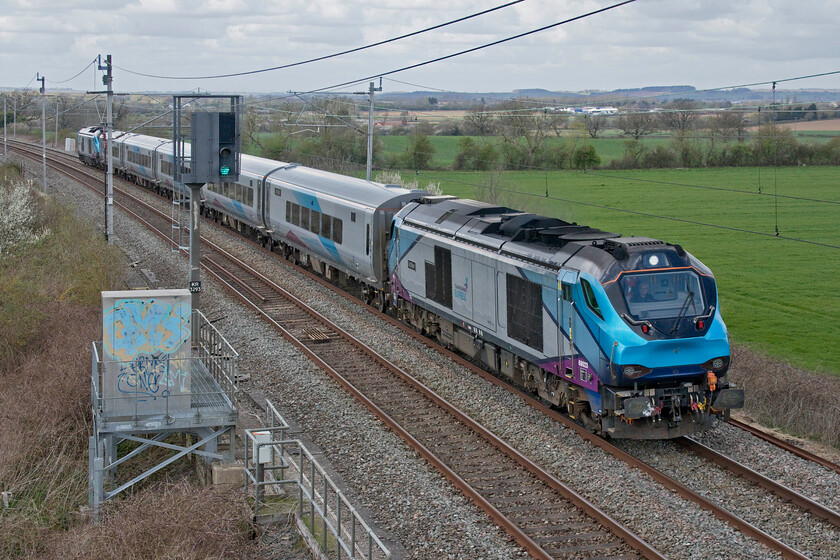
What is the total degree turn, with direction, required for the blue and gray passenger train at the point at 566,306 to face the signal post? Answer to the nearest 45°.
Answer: approximately 180°

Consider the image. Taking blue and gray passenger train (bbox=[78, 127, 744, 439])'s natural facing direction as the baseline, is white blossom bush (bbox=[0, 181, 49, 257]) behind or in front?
behind

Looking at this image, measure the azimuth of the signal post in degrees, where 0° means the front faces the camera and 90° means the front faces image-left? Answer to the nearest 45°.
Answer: approximately 315°

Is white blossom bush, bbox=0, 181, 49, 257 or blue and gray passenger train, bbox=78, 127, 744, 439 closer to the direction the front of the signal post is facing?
the blue and gray passenger train
